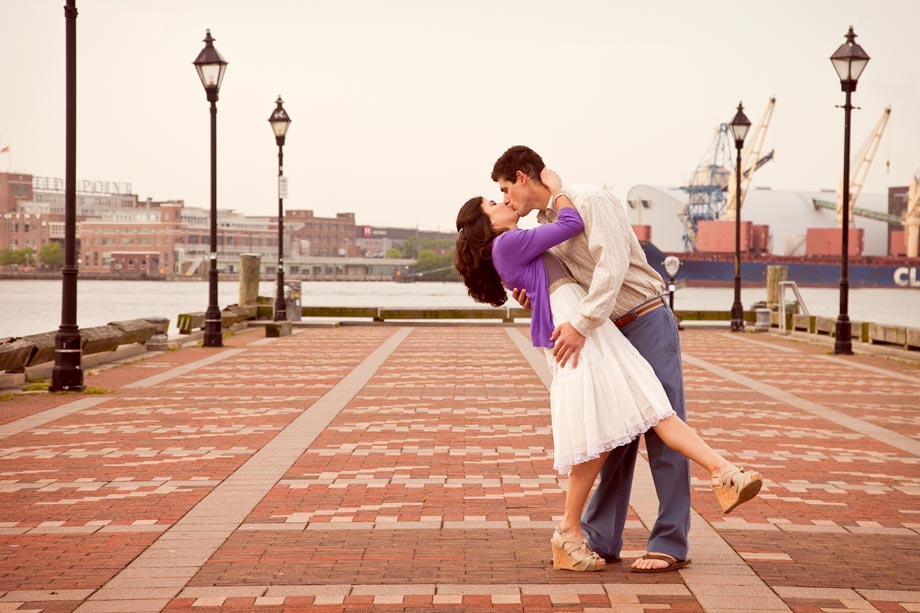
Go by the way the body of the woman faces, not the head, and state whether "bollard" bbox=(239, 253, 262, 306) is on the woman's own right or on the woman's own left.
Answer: on the woman's own left

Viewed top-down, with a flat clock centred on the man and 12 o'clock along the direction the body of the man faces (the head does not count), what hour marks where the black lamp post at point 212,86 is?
The black lamp post is roughly at 2 o'clock from the man.

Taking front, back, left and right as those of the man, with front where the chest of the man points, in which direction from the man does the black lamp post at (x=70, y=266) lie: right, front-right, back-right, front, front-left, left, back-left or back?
front-right

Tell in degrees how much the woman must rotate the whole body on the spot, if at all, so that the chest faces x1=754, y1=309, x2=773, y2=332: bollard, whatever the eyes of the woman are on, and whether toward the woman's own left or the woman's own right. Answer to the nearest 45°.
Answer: approximately 90° to the woman's own left

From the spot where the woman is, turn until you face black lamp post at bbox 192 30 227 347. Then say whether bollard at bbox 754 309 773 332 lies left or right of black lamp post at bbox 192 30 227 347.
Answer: right

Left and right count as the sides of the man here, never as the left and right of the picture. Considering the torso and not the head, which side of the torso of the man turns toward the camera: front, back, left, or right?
left

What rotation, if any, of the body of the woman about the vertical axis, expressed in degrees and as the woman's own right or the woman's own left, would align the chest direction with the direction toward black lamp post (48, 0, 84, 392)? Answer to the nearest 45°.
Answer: approximately 135° to the woman's own left

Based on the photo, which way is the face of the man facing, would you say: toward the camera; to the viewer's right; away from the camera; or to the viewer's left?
to the viewer's left

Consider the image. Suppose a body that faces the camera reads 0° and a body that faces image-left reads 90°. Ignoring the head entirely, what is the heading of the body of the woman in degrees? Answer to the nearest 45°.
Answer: approximately 270°

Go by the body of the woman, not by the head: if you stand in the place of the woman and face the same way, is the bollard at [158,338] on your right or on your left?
on your left

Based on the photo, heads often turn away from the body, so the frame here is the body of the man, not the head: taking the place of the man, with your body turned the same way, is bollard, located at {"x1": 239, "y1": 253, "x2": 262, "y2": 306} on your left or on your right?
on your right

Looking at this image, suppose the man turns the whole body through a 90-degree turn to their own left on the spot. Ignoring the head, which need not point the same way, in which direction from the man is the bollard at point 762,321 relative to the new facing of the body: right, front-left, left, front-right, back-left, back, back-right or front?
back
